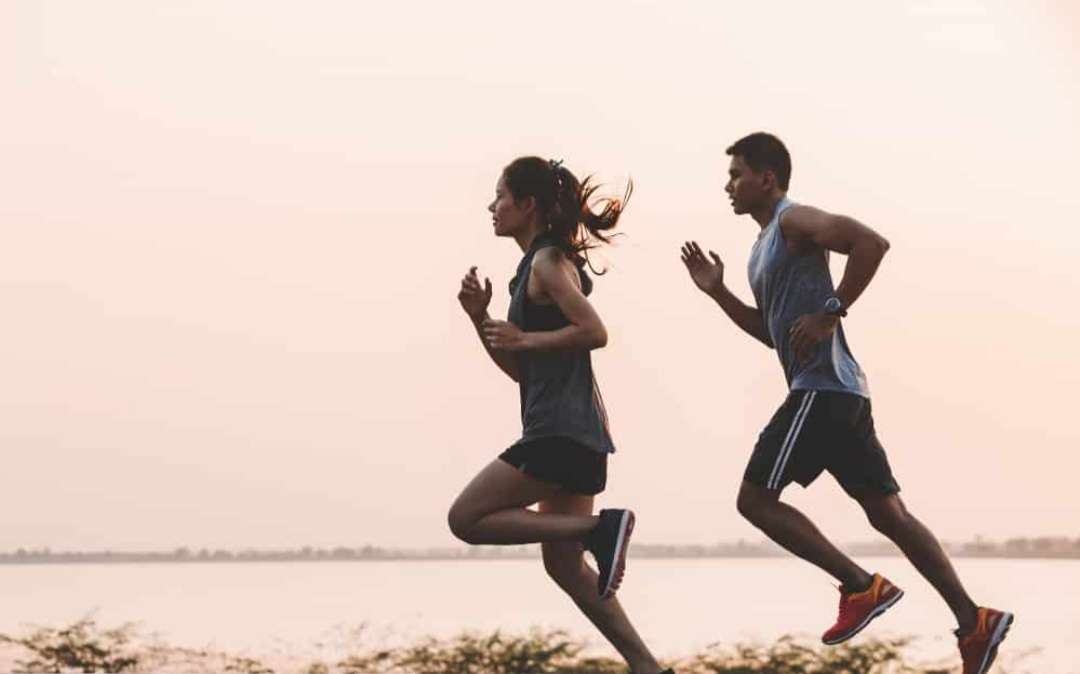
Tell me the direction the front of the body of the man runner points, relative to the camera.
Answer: to the viewer's left

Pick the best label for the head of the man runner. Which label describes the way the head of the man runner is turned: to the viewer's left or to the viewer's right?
to the viewer's left
